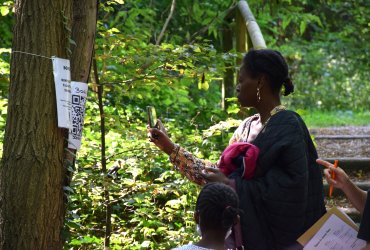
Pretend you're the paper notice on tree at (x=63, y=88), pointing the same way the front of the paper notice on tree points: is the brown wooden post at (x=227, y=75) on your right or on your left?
on your left

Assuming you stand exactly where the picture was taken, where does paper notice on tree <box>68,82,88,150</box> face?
facing the viewer and to the right of the viewer

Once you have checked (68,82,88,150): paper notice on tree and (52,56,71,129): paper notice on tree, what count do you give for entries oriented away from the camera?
0
